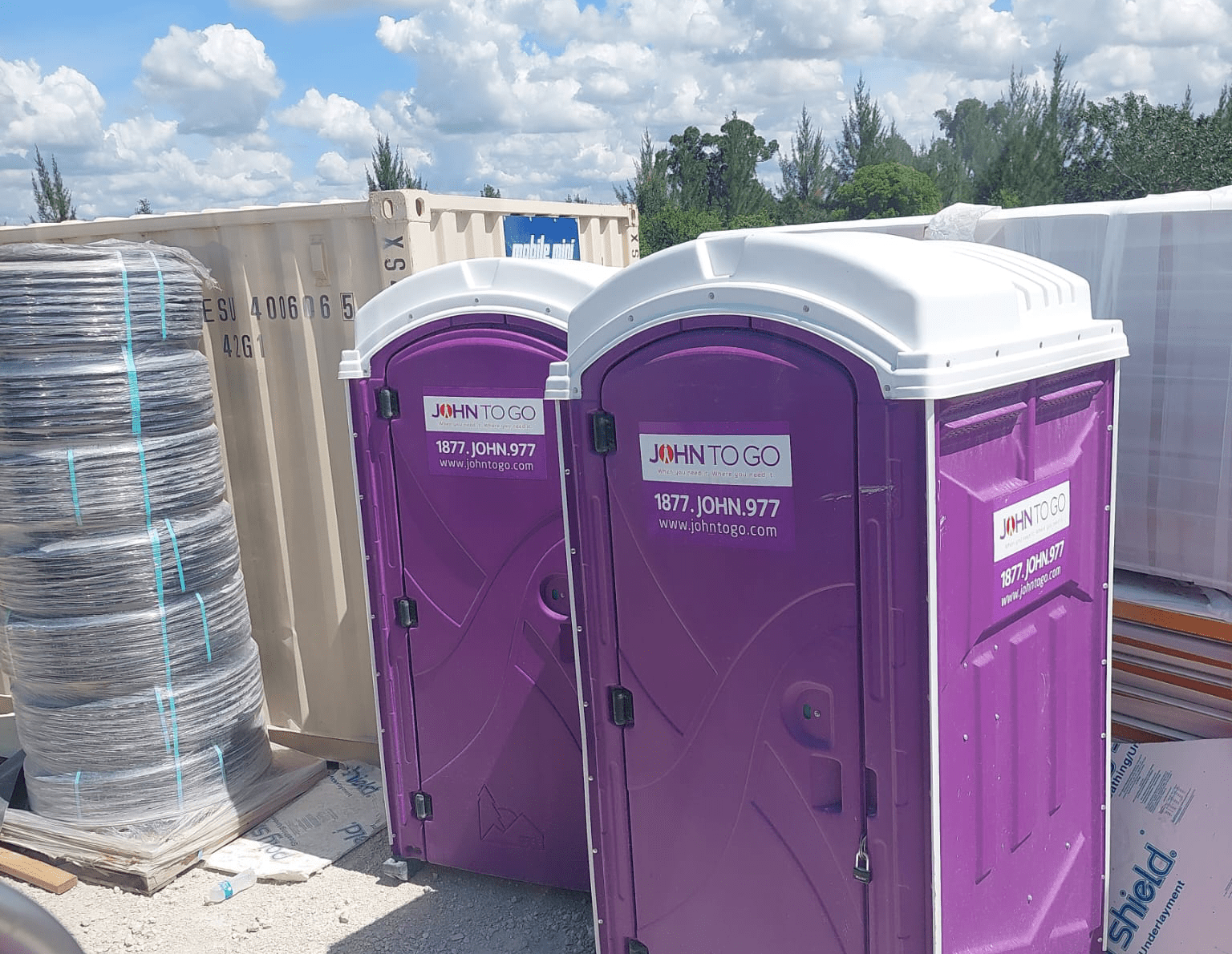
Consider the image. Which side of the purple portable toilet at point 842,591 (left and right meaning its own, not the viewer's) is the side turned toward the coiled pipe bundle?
right

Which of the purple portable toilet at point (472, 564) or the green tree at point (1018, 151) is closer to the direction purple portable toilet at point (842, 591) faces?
the purple portable toilet

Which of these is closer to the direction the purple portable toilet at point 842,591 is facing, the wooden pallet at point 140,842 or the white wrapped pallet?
the wooden pallet

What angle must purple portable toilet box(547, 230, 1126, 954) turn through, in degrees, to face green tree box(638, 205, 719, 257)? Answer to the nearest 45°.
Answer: approximately 135° to its right

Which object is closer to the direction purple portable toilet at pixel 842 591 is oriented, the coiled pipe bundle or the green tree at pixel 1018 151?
the coiled pipe bundle

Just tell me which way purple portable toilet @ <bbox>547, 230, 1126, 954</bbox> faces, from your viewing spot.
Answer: facing the viewer and to the left of the viewer

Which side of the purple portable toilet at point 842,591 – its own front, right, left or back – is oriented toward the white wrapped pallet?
back

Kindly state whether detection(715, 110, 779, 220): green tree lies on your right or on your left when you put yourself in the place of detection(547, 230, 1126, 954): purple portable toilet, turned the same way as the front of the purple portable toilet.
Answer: on your right

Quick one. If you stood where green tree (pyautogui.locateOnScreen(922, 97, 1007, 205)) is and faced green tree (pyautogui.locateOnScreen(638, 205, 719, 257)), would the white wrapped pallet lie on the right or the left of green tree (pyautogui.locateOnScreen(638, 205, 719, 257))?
left

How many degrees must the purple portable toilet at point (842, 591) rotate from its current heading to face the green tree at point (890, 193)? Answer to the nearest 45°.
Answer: approximately 135° to its right
